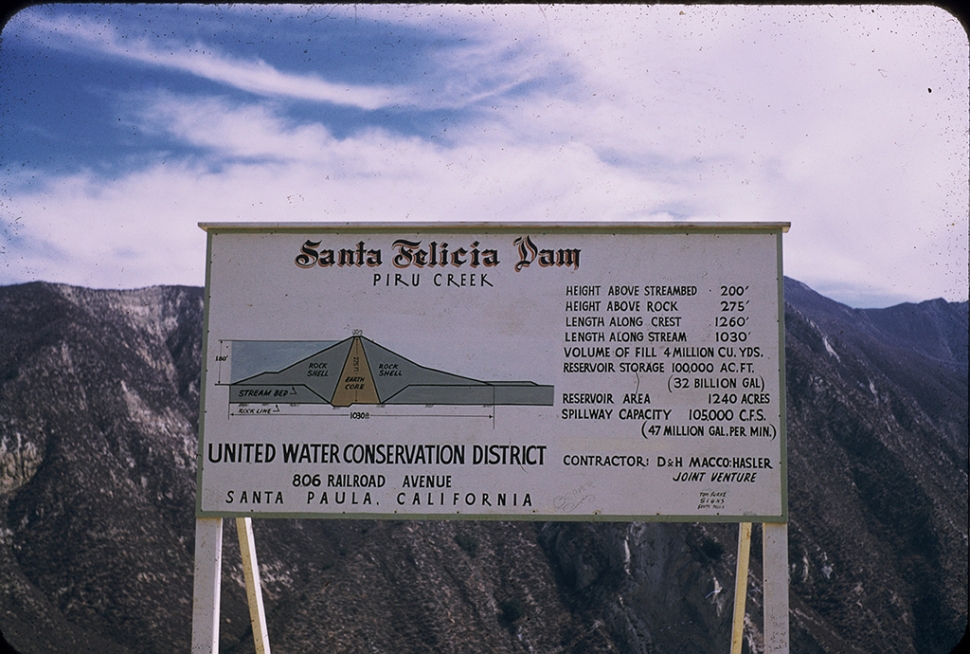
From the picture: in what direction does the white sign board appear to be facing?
toward the camera
